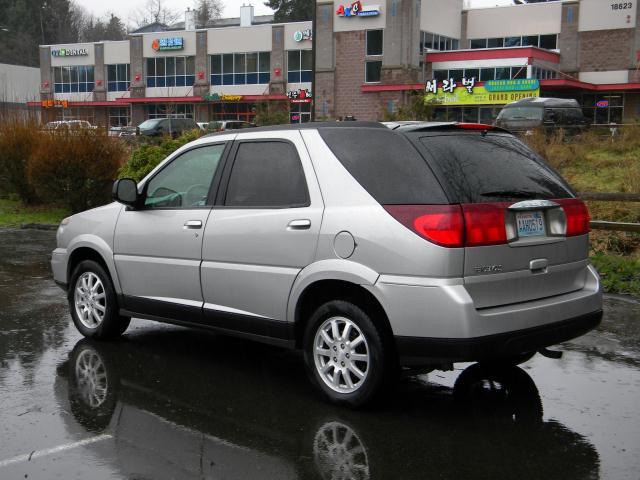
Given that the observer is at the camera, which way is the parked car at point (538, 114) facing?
facing the viewer and to the left of the viewer

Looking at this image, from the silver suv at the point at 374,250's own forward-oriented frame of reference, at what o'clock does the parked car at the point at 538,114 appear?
The parked car is roughly at 2 o'clock from the silver suv.

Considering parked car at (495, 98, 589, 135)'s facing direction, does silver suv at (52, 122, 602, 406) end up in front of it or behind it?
in front

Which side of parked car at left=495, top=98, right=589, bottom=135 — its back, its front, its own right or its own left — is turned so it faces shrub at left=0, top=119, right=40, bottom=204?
front

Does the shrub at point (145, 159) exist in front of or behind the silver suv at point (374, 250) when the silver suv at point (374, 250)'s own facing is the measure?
in front

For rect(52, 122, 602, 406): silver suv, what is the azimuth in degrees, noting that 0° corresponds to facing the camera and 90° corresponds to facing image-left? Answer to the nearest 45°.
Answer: approximately 135°

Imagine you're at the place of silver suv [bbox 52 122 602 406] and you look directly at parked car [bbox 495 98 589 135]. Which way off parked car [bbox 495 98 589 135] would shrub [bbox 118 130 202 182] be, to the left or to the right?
left

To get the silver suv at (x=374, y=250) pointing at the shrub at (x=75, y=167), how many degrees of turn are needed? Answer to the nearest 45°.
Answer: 0° — it already faces it

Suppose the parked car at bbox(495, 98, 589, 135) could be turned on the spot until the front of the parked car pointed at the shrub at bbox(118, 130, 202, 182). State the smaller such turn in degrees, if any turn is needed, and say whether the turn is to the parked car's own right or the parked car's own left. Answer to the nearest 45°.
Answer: approximately 45° to the parked car's own left

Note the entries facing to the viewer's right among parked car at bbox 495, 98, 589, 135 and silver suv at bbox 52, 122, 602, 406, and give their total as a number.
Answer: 0

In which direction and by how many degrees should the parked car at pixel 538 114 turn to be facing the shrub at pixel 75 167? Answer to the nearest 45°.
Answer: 0° — it already faces it

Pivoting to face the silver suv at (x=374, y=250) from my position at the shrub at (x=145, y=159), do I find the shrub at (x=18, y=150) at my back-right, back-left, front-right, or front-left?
back-right

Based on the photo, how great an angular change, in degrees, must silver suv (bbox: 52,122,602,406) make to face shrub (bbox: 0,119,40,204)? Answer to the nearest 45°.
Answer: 0° — it already faces it
